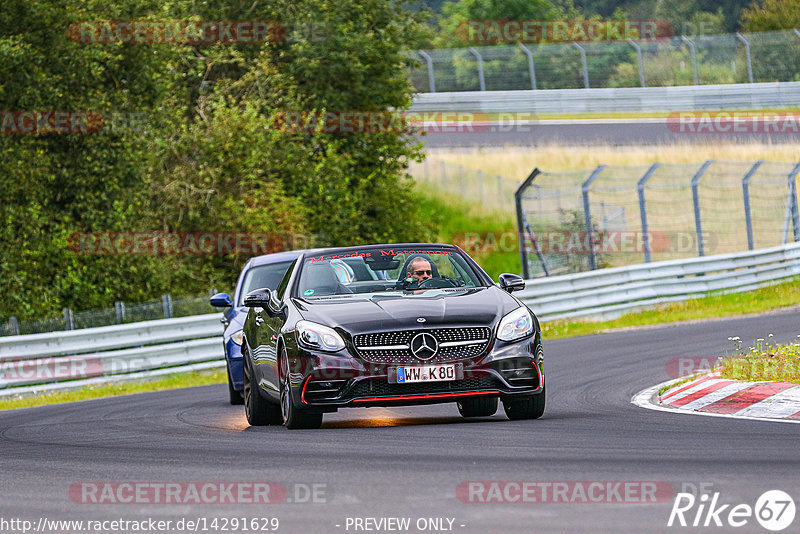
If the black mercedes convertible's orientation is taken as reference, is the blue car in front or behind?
behind

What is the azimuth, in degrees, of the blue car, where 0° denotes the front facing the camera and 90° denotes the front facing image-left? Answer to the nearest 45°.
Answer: approximately 0°

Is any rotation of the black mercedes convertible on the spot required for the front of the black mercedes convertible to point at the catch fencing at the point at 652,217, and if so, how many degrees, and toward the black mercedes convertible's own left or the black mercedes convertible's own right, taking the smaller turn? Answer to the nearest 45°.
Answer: approximately 180°

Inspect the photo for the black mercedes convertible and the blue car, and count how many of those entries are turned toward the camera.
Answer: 2

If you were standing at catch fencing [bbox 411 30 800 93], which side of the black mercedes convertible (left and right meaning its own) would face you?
back

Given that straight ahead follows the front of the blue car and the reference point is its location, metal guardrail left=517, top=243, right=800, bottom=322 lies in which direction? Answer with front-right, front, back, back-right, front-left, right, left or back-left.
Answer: back-left

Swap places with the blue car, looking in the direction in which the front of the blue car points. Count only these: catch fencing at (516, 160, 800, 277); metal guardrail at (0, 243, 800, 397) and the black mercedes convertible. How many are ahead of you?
1

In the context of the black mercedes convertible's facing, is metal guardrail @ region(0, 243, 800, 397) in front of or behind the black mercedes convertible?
behind

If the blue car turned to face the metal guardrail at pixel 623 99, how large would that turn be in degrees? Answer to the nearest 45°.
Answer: approximately 135° to its left

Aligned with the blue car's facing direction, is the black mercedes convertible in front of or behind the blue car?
in front

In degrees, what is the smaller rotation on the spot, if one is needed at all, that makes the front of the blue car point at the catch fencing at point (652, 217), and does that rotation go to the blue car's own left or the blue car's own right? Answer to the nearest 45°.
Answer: approximately 135° to the blue car's own left
